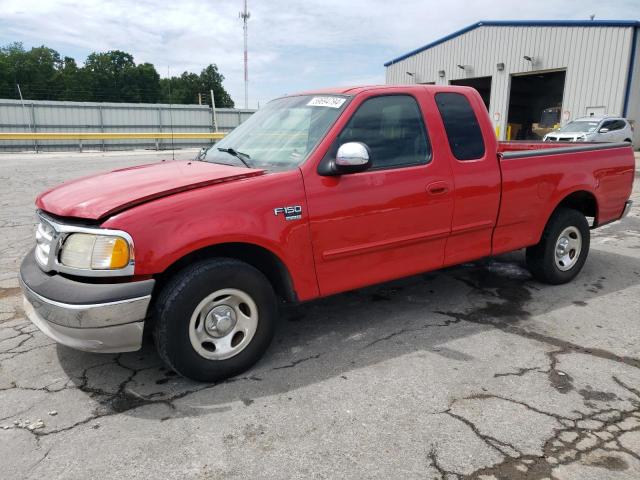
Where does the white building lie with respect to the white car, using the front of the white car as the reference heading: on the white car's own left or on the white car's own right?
on the white car's own right

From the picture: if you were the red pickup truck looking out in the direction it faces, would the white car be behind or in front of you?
behind

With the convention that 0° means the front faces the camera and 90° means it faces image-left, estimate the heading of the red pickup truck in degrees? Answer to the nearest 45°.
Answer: approximately 45°

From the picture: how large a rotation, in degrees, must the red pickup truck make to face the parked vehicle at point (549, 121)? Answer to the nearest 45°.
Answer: approximately 180°

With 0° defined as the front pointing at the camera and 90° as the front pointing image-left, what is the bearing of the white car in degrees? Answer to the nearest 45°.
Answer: approximately 45°

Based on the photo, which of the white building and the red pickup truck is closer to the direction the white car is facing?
the red pickup truck

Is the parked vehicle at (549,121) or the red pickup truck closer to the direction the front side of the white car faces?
the red pickup truck

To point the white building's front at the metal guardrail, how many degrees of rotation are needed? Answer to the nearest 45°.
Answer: approximately 45° to its right

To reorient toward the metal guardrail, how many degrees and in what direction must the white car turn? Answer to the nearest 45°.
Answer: approximately 45° to its right

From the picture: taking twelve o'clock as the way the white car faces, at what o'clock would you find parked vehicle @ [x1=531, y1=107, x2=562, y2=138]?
The parked vehicle is roughly at 4 o'clock from the white car.

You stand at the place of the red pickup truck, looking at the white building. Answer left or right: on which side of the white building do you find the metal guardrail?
left

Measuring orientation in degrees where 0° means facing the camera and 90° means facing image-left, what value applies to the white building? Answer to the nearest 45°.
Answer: approximately 45°

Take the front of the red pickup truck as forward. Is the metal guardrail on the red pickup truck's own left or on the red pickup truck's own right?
on the red pickup truck's own right

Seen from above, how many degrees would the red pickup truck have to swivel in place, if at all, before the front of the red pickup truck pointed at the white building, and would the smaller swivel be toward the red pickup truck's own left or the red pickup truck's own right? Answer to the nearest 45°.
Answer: approximately 180°
